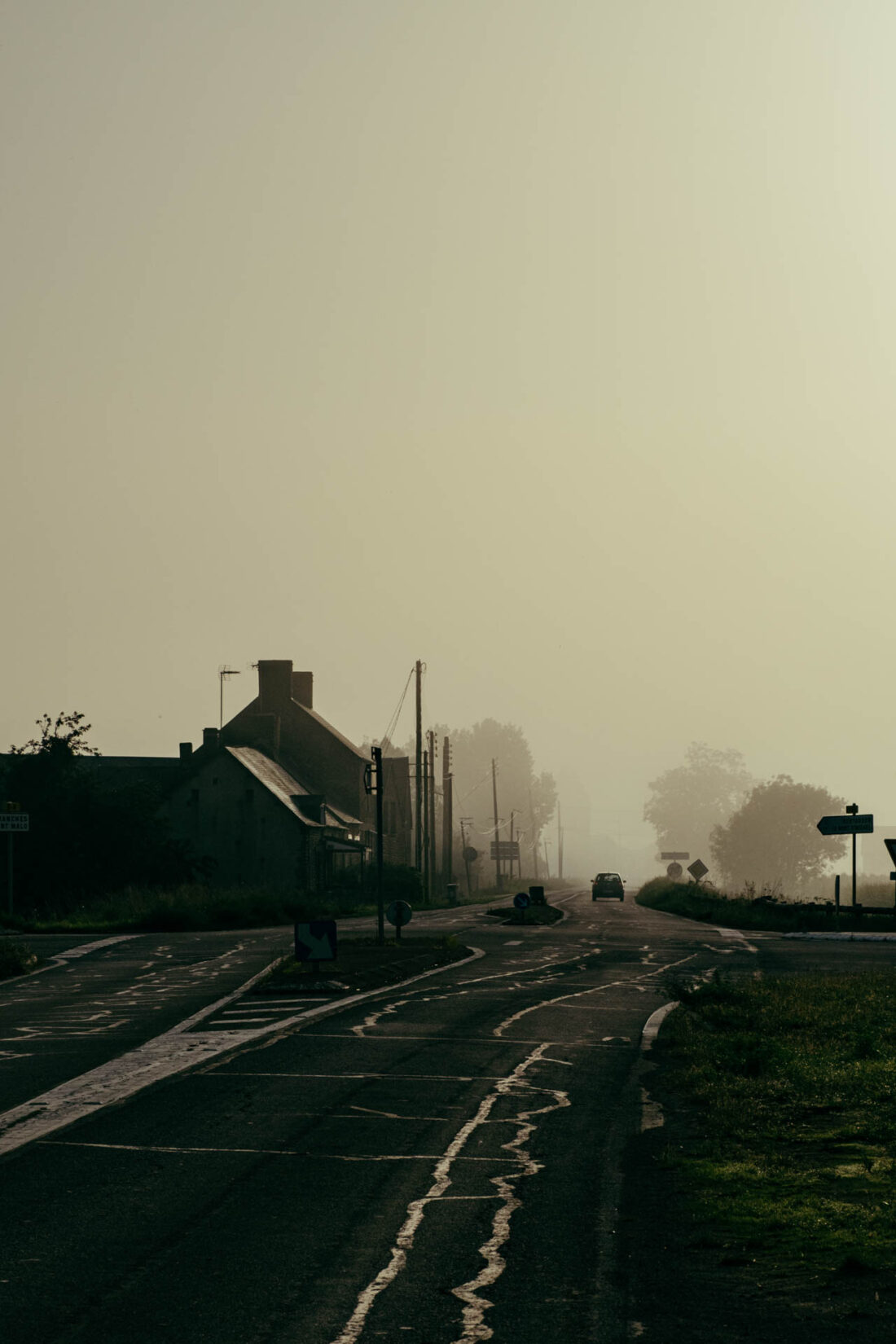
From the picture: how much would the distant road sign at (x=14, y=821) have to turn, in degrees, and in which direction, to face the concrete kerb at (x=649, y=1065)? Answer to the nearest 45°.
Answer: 0° — it already faces it

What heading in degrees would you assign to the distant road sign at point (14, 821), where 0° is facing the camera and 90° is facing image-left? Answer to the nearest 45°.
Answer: approximately 0°

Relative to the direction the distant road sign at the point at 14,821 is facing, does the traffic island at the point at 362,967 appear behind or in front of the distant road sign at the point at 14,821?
in front

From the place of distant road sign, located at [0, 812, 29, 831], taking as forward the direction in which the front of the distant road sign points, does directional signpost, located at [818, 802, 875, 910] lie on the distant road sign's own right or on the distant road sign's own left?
on the distant road sign's own left

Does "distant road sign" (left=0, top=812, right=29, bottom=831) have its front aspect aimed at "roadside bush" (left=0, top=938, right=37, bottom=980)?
yes

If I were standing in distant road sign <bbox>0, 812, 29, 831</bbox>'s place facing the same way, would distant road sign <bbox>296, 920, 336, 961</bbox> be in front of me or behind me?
in front

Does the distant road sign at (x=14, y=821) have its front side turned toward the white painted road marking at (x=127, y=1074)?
yes
